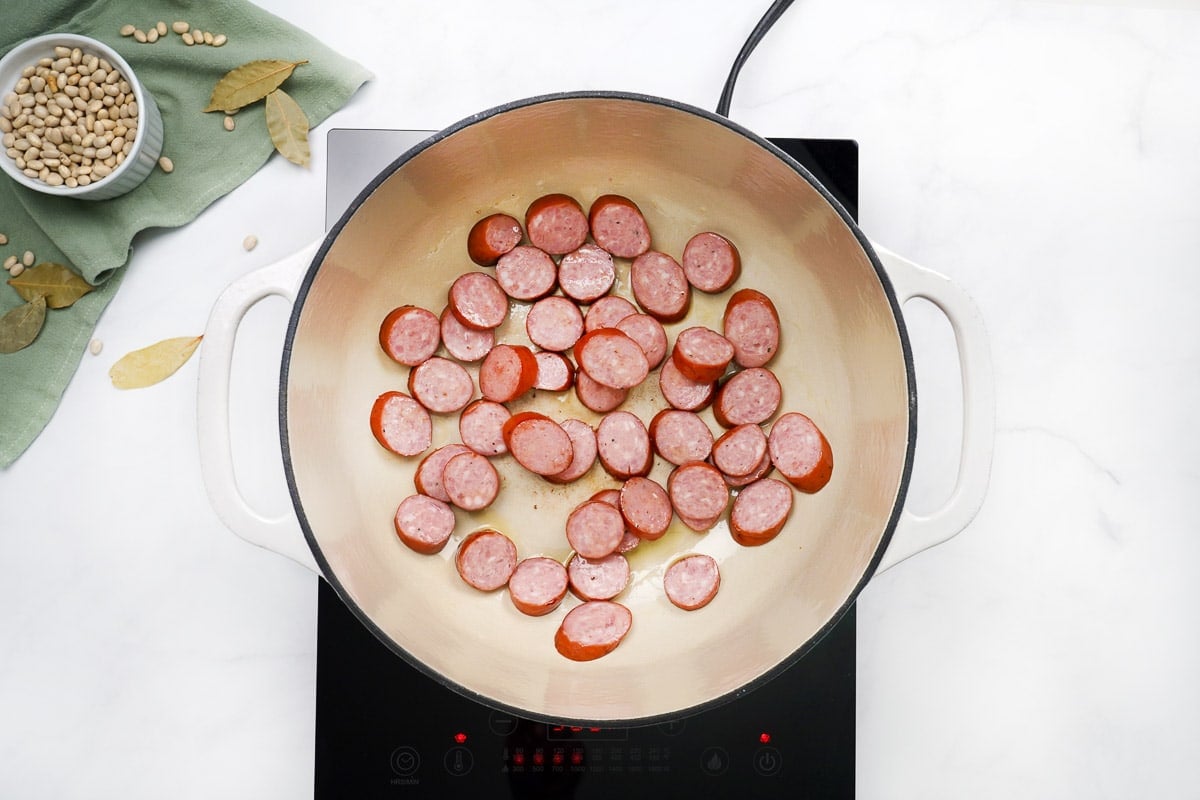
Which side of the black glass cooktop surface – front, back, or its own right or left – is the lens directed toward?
front

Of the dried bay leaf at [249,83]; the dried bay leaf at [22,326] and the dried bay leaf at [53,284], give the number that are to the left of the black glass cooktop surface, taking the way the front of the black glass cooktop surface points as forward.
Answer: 0
